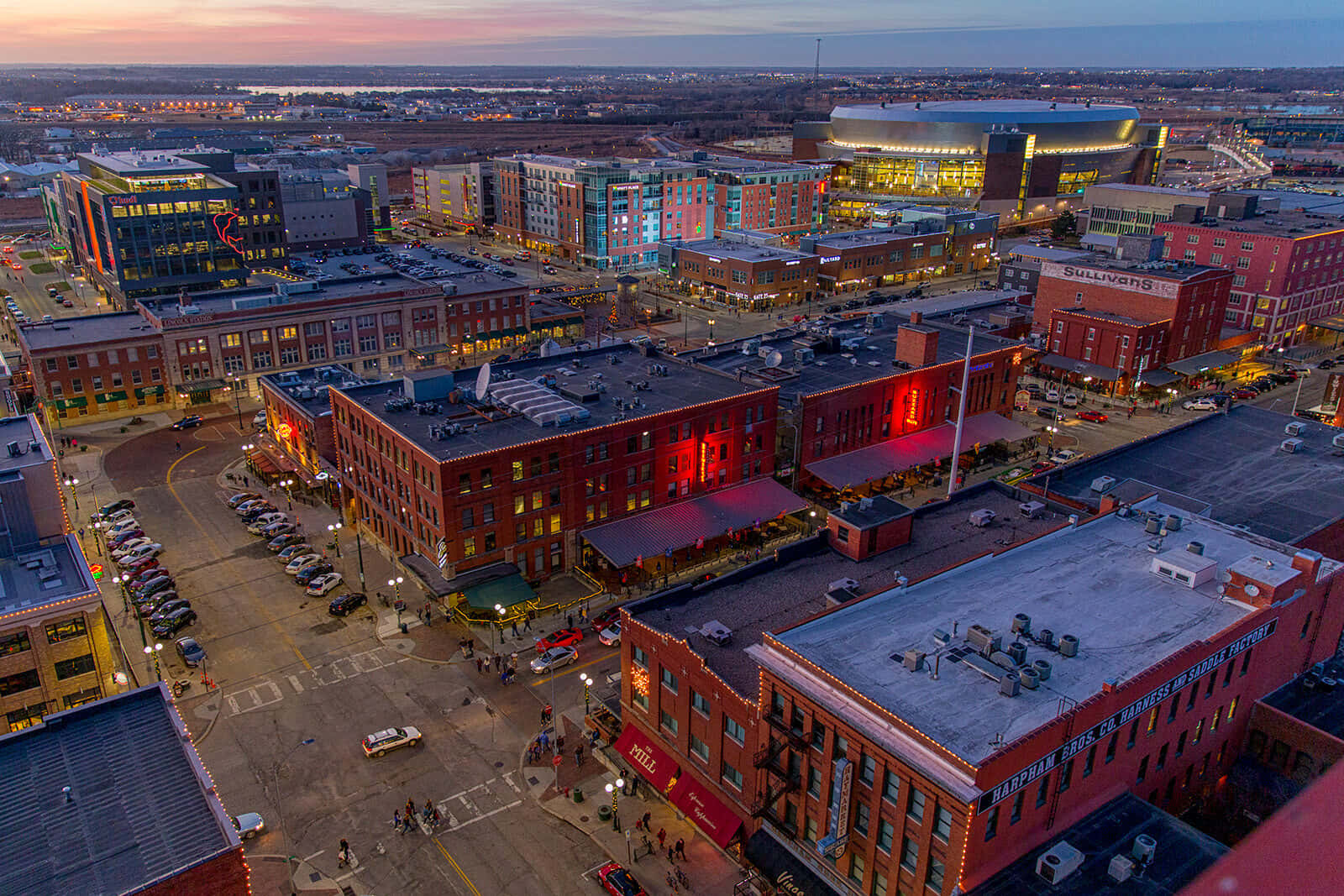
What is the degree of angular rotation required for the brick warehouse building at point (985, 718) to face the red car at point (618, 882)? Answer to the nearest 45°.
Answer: approximately 45° to its right

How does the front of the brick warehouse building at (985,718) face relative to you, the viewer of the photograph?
facing the viewer and to the left of the viewer

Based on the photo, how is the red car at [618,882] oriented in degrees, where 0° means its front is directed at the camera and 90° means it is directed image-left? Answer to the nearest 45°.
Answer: approximately 135°

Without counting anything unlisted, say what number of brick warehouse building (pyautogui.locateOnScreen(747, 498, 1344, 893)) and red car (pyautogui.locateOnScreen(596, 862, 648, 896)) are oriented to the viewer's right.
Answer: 0
